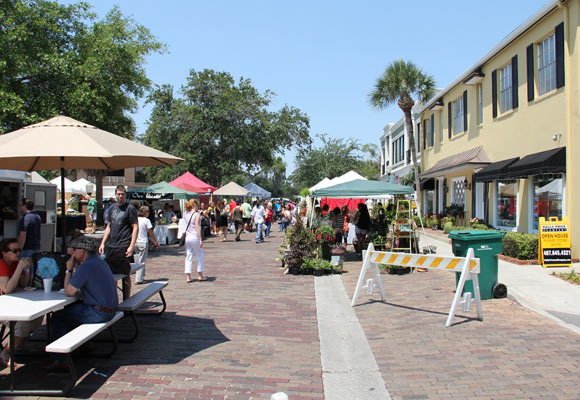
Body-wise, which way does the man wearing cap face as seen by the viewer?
to the viewer's left

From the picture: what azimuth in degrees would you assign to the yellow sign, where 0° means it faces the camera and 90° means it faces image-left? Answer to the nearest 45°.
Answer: approximately 0°

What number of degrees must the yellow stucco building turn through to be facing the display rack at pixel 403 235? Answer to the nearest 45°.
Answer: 0° — it already faces it

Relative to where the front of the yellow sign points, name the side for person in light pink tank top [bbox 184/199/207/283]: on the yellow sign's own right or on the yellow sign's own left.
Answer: on the yellow sign's own right

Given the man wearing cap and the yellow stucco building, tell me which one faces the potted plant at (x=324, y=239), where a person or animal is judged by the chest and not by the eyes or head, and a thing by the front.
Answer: the yellow stucco building

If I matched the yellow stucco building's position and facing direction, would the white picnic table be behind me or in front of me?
in front

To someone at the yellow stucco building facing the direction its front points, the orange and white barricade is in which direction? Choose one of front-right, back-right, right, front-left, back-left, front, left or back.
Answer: front-left

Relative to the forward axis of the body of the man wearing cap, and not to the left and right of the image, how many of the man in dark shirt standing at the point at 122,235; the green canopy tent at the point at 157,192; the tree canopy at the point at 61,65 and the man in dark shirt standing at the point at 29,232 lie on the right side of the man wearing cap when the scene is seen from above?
4

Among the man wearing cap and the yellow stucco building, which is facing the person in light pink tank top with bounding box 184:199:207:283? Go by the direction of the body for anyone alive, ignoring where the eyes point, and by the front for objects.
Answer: the yellow stucco building

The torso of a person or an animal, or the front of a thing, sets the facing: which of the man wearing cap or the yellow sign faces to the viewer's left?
the man wearing cap

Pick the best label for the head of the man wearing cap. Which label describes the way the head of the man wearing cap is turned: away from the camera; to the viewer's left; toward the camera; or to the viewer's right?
to the viewer's left

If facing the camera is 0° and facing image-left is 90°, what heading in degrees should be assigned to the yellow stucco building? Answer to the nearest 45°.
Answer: approximately 45°

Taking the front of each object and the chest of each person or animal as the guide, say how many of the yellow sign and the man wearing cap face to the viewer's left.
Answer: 1

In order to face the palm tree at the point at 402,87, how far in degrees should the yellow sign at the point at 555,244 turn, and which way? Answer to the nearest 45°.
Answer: approximately 135° to its right
